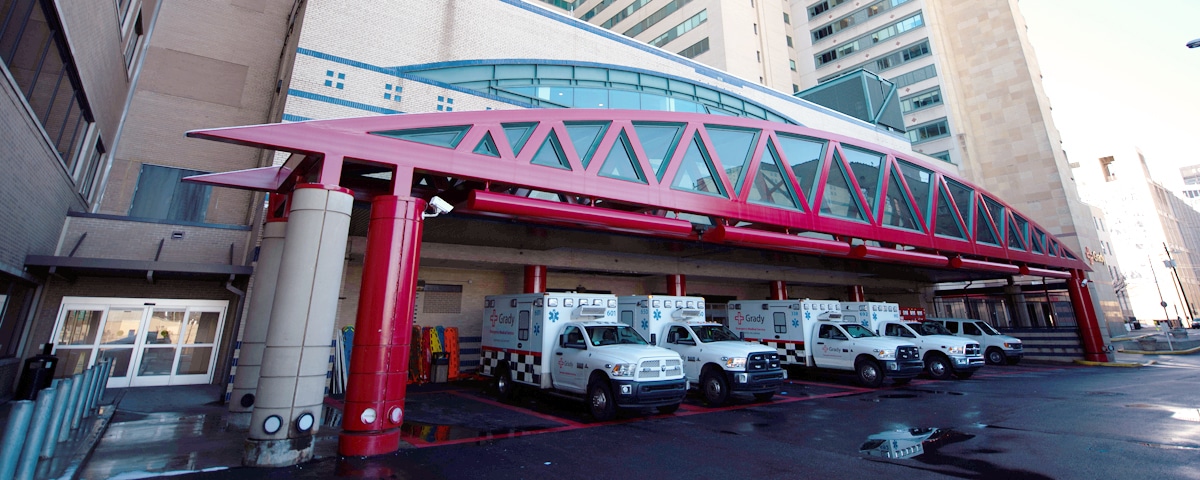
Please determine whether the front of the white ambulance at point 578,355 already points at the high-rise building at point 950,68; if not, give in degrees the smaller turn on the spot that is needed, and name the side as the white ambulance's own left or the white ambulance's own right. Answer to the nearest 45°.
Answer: approximately 90° to the white ambulance's own left

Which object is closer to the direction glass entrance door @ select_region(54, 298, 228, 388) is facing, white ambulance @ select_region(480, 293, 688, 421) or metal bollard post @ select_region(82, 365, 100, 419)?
the metal bollard post

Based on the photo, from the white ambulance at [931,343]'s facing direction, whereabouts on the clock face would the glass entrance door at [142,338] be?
The glass entrance door is roughly at 3 o'clock from the white ambulance.

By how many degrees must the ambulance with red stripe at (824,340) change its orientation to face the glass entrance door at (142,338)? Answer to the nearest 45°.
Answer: approximately 90° to its right

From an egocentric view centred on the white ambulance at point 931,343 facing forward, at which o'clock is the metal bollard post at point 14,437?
The metal bollard post is roughly at 2 o'clock from the white ambulance.

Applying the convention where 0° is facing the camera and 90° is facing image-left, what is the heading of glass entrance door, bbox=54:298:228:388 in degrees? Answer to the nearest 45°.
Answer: approximately 0°

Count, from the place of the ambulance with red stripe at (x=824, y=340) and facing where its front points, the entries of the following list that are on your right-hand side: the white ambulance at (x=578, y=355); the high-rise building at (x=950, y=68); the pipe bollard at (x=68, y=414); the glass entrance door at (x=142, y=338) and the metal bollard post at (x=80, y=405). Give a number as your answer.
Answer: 4

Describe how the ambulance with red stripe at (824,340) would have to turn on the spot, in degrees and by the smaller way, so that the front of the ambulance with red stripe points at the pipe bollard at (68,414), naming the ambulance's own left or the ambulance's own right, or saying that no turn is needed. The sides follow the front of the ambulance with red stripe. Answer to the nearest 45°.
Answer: approximately 90° to the ambulance's own right

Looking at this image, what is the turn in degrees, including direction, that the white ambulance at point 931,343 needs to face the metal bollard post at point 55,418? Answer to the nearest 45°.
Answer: approximately 90° to its right

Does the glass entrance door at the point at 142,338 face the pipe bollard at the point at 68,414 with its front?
yes

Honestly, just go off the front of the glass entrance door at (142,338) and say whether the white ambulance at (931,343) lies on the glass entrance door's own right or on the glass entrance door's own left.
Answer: on the glass entrance door's own left

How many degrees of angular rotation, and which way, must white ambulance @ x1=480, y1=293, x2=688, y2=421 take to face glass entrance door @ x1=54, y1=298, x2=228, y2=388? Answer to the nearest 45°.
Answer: approximately 135° to its right
